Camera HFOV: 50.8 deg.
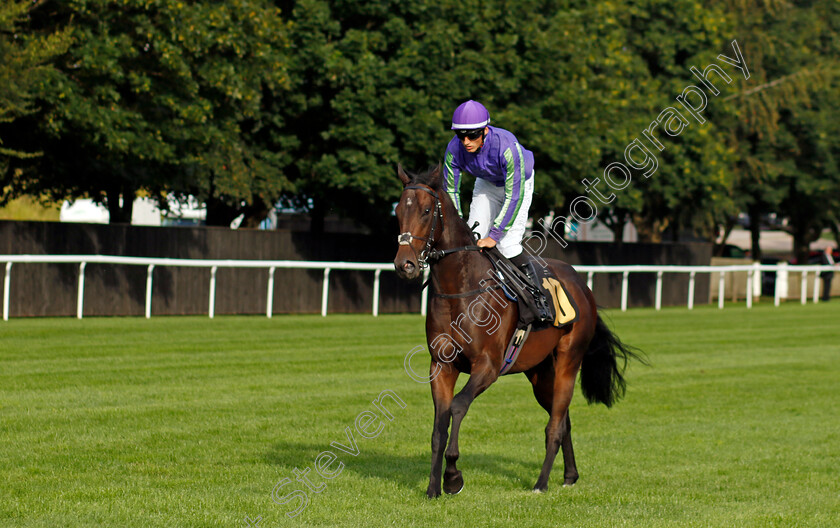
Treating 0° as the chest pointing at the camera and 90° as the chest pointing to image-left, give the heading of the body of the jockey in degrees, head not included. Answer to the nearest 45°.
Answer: approximately 45°

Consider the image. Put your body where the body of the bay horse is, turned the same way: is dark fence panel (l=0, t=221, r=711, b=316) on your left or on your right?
on your right

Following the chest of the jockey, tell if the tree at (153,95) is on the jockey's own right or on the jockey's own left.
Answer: on the jockey's own right

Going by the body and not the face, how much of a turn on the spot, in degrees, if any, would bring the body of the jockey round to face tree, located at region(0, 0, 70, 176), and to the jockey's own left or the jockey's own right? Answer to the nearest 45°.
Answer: approximately 90° to the jockey's own right

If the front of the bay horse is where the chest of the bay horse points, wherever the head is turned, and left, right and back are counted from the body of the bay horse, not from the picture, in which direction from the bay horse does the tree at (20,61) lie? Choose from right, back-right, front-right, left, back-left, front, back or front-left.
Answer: right
